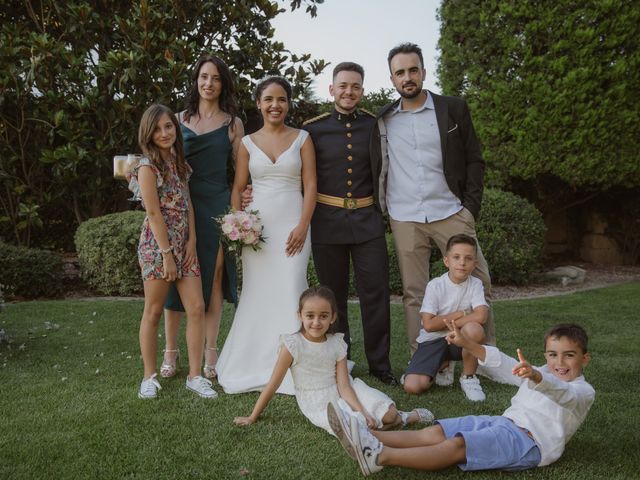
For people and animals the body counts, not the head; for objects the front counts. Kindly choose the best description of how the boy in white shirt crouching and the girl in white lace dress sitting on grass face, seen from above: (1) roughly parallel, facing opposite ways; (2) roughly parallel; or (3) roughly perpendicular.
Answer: roughly parallel

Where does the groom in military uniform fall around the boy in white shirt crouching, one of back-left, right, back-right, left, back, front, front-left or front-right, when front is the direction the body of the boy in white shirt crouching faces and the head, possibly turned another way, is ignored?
right

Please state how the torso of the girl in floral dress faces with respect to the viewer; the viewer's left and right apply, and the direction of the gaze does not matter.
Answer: facing the viewer and to the right of the viewer

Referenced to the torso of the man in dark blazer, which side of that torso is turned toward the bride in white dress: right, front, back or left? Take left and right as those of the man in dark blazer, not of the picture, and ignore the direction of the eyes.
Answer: right

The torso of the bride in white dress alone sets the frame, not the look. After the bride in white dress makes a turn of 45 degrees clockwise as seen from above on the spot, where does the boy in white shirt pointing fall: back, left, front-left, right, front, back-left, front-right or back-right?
left

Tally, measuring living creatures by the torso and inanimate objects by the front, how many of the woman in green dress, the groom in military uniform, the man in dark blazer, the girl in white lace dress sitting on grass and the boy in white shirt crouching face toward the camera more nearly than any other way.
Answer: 5

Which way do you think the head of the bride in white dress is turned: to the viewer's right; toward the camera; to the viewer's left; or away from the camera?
toward the camera

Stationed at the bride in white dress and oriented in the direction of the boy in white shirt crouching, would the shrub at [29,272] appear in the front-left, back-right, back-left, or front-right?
back-left

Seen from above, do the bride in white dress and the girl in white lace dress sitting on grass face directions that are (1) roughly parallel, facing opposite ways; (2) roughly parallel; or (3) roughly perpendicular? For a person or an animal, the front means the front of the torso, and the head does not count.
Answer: roughly parallel

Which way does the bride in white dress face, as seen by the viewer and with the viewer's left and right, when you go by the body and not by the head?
facing the viewer

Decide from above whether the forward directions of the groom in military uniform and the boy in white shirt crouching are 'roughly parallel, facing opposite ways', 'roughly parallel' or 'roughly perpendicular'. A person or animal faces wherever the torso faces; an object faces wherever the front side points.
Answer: roughly parallel

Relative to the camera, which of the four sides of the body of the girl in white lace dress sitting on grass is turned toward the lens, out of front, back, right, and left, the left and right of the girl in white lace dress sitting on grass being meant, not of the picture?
front

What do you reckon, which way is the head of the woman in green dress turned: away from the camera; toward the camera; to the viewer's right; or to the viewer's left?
toward the camera

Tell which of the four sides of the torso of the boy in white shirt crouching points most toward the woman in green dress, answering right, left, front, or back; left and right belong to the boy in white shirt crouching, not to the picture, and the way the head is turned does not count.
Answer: right

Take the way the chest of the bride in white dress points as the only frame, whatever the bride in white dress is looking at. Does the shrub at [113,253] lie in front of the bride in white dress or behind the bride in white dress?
behind
